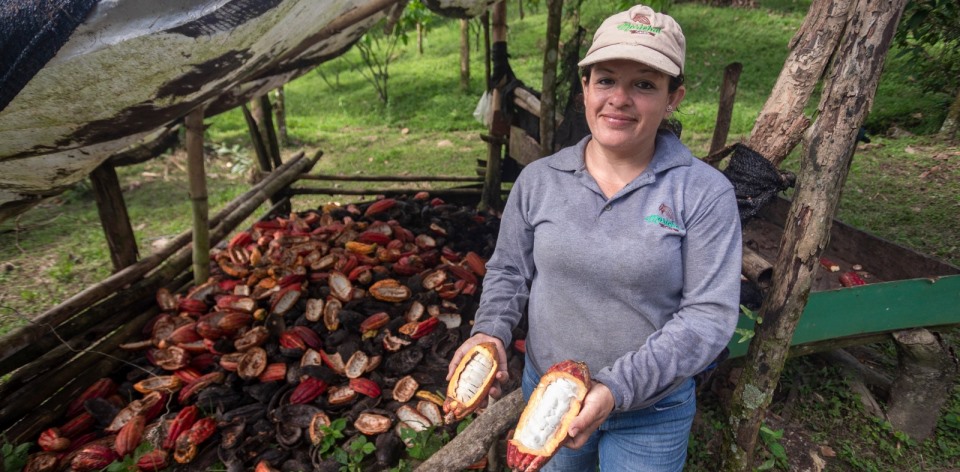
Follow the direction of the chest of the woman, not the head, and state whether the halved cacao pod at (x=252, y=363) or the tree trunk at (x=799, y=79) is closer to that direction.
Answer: the halved cacao pod

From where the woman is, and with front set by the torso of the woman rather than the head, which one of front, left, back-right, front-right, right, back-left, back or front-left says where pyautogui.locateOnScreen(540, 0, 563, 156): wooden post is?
back-right

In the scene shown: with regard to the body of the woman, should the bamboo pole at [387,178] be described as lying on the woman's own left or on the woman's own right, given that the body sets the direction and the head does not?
on the woman's own right

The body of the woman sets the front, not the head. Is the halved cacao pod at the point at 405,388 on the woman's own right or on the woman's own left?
on the woman's own right

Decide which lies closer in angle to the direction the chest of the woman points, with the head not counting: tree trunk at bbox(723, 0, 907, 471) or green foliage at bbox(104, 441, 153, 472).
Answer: the green foliage

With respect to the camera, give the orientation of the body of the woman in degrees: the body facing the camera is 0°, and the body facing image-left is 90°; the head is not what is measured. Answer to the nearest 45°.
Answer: approximately 45°

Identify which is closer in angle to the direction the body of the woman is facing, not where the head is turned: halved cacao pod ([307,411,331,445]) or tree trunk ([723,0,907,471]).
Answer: the halved cacao pod

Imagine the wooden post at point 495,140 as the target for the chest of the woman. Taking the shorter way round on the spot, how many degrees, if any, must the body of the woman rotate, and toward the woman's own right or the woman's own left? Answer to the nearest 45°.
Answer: approximately 135° to the woman's own right

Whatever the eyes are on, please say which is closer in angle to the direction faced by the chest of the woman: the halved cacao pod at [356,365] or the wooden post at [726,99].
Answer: the halved cacao pod

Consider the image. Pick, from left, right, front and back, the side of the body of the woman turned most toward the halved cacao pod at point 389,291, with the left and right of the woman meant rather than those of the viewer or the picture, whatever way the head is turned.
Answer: right
